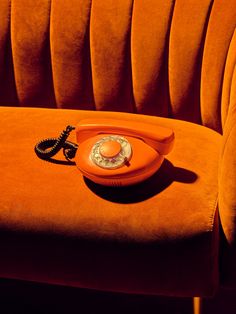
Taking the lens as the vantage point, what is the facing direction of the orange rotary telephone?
facing the viewer

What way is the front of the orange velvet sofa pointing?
toward the camera
